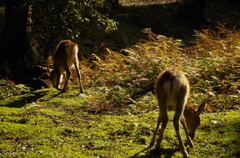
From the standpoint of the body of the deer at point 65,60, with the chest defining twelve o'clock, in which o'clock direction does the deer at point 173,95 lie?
the deer at point 173,95 is roughly at 7 o'clock from the deer at point 65,60.

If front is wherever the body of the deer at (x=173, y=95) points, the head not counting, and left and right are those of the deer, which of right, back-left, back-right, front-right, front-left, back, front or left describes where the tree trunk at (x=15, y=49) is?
front-left

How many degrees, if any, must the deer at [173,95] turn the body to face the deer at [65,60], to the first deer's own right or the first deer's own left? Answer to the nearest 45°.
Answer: approximately 45° to the first deer's own left

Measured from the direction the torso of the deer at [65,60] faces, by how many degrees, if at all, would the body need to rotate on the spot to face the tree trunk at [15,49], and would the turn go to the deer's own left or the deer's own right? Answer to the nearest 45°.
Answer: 0° — it already faces it

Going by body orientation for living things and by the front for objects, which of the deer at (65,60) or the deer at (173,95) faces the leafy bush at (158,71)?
the deer at (173,95)

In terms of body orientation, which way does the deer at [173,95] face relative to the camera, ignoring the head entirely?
away from the camera

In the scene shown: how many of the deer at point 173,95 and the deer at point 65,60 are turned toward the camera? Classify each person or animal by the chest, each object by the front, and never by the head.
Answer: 0

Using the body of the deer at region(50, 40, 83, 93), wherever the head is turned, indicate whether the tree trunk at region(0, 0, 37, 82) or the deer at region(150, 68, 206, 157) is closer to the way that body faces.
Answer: the tree trunk

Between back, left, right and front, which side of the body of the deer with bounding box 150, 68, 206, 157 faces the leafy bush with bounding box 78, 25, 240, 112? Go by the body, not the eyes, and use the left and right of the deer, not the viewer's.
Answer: front
